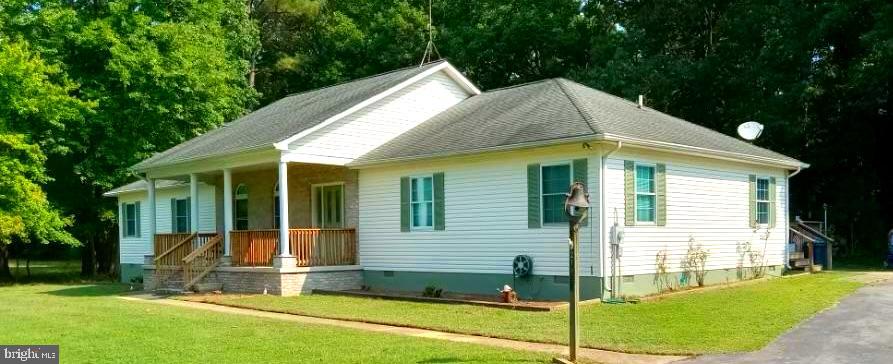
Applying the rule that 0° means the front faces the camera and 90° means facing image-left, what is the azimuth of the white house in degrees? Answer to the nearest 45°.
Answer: approximately 45°

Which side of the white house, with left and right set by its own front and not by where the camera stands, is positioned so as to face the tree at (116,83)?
right

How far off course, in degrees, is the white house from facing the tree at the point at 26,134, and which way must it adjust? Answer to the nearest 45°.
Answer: approximately 90° to its right
